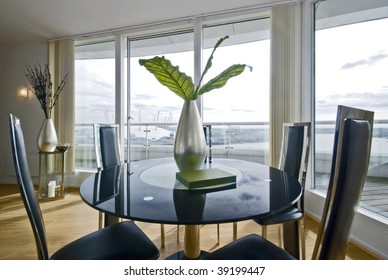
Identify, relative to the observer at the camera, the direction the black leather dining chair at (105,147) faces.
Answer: facing the viewer and to the right of the viewer

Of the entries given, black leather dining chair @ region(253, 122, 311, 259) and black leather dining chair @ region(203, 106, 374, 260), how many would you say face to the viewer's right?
0

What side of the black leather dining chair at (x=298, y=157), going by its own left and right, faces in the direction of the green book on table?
front

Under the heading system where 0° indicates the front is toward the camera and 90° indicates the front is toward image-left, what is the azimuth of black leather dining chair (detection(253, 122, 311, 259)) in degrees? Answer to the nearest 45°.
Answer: approximately 45°

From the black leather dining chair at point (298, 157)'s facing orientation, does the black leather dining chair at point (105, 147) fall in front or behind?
in front

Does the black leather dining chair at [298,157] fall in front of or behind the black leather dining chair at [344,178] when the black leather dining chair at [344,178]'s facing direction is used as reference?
in front

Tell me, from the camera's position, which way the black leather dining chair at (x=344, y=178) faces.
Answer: facing away from the viewer and to the left of the viewer

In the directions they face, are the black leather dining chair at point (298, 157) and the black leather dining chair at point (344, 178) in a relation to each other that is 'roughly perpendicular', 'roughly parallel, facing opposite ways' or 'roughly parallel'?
roughly perpendicular

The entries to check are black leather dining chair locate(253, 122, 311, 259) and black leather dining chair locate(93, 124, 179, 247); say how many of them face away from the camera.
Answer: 0

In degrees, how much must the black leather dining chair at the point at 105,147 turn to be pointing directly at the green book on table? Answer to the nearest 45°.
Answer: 0° — it already faces it

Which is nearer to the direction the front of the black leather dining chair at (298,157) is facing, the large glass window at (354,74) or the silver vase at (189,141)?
the silver vase

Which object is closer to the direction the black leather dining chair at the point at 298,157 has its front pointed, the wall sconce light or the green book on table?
the green book on table
